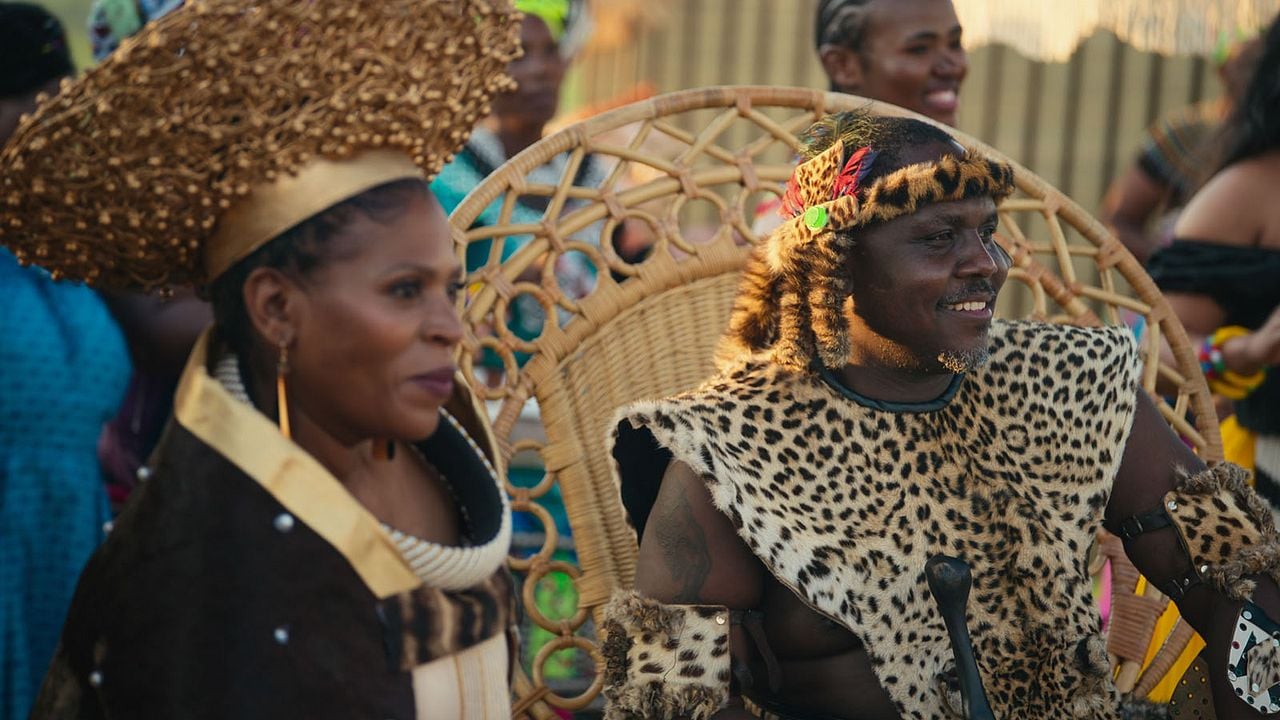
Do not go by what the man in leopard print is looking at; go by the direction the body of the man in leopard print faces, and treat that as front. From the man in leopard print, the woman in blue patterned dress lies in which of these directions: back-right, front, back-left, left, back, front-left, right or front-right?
back-right

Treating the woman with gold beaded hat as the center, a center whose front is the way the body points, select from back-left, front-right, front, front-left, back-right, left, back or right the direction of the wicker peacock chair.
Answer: left

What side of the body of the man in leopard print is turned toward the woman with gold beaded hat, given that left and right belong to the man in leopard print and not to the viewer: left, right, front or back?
right

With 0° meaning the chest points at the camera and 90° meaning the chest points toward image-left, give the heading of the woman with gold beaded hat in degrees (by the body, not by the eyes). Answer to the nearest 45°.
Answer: approximately 315°

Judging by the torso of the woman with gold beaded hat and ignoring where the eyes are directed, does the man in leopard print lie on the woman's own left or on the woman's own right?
on the woman's own left

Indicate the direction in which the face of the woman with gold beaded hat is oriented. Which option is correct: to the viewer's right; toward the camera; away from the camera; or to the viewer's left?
to the viewer's right

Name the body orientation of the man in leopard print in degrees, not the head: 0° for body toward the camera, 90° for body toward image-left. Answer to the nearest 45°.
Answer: approximately 315°

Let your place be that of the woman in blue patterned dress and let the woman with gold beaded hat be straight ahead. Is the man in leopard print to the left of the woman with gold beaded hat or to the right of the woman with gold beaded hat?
left
